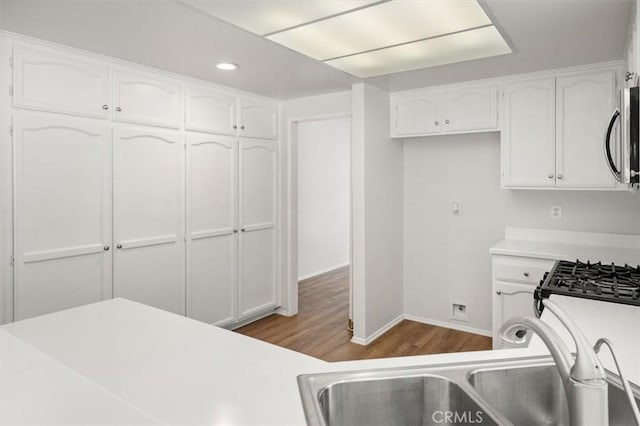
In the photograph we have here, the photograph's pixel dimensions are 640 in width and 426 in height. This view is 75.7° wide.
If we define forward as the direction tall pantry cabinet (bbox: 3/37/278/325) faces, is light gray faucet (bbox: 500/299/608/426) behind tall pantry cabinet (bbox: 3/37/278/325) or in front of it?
in front

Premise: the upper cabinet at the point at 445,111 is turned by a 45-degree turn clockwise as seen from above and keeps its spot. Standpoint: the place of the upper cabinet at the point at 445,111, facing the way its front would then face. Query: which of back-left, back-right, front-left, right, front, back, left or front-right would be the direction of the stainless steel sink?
front-left

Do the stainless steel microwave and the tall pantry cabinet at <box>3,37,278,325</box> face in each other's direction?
yes

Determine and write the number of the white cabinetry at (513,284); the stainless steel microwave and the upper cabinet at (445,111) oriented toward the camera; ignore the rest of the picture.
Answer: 2

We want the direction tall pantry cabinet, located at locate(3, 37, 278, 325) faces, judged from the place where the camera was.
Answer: facing the viewer and to the right of the viewer

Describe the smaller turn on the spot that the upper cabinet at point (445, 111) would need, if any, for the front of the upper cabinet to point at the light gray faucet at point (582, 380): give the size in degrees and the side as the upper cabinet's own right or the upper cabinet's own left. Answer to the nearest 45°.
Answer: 0° — it already faces it

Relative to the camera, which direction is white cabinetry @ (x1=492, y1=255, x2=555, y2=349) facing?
toward the camera

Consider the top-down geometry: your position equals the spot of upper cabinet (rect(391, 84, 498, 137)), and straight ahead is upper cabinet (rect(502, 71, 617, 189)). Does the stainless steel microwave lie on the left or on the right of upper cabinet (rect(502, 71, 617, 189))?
right

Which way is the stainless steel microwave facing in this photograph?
to the viewer's left

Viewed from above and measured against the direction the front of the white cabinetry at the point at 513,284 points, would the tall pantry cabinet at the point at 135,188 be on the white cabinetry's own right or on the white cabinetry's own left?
on the white cabinetry's own right

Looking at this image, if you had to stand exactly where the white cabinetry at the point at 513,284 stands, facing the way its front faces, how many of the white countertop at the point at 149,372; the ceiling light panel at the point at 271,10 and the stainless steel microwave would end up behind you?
0

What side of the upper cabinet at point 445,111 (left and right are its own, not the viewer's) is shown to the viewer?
front
